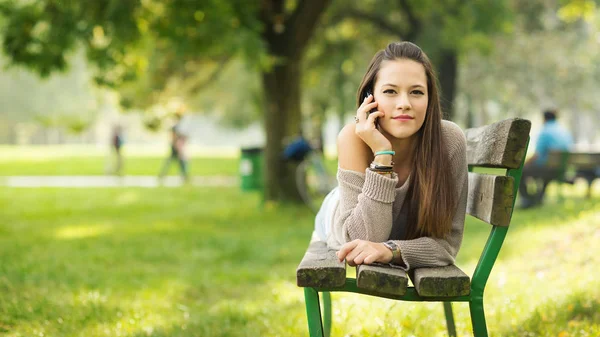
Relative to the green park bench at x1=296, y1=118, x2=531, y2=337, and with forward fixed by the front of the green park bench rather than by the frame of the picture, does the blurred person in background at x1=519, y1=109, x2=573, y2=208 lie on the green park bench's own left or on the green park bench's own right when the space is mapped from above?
on the green park bench's own right

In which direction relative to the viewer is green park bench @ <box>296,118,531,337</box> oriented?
to the viewer's left
